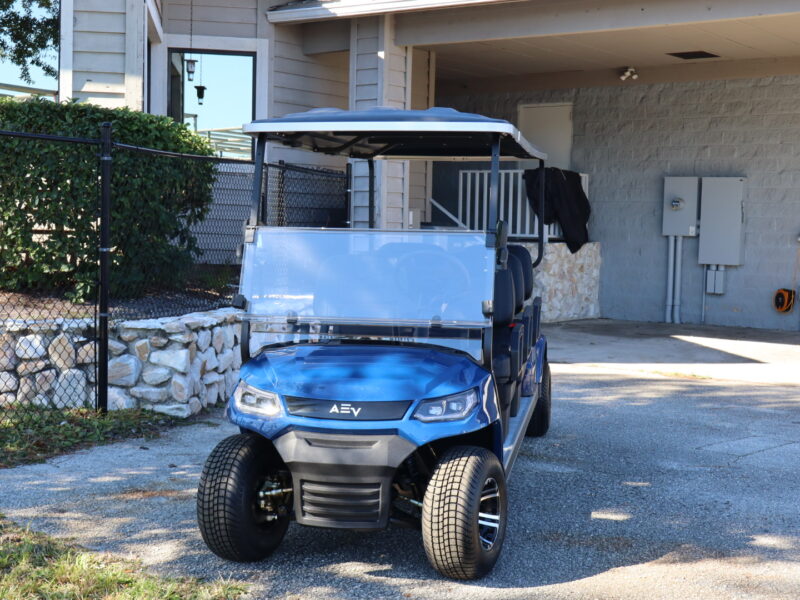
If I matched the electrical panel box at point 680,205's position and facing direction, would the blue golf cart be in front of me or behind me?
in front

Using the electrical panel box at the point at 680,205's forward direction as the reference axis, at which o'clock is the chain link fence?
The chain link fence is roughly at 1 o'clock from the electrical panel box.

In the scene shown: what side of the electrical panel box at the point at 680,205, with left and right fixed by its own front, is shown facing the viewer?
front

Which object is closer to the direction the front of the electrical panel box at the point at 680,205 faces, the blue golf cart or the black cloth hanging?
the blue golf cart

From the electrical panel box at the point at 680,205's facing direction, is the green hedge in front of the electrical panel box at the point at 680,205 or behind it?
in front

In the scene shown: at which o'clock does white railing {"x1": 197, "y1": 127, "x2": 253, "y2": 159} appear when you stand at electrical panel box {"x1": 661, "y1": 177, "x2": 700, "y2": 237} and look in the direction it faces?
The white railing is roughly at 2 o'clock from the electrical panel box.
